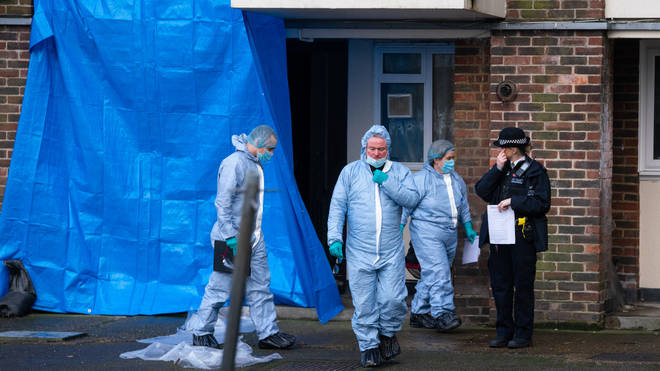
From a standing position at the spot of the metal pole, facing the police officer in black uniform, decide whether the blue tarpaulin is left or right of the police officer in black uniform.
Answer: left

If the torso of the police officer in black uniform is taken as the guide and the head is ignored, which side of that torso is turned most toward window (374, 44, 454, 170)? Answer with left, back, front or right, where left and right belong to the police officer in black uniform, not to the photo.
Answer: right

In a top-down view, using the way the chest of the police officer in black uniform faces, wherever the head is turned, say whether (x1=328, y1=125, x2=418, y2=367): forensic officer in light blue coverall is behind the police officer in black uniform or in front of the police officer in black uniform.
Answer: in front

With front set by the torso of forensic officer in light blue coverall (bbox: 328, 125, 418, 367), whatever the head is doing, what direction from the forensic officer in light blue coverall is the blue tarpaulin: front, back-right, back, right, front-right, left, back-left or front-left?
back-right

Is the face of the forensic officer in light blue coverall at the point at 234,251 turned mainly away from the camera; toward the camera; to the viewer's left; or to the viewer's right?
to the viewer's right
